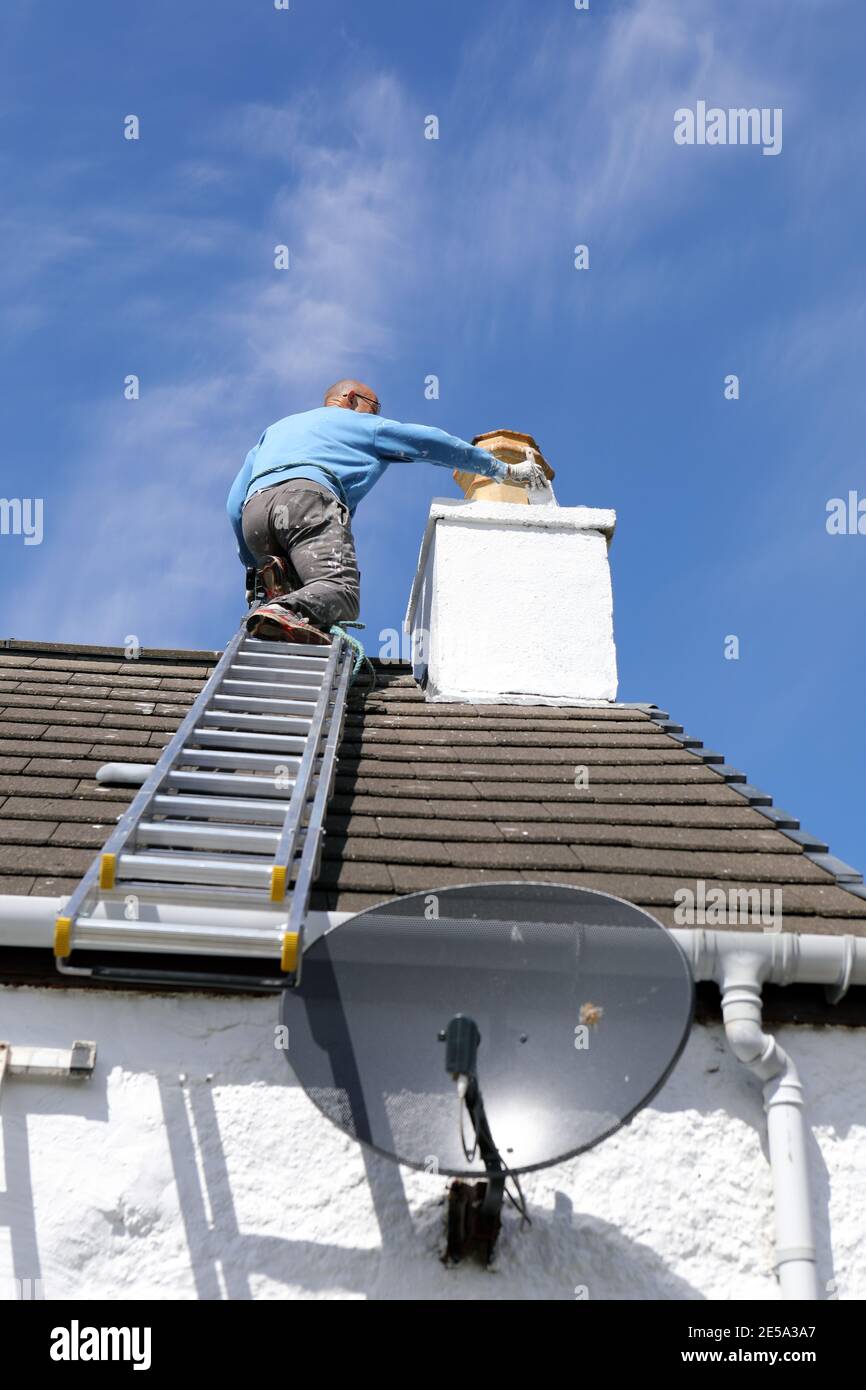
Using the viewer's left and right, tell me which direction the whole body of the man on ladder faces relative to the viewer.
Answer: facing away from the viewer and to the right of the viewer

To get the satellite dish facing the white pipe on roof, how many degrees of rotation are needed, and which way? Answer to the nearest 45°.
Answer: approximately 135° to its right

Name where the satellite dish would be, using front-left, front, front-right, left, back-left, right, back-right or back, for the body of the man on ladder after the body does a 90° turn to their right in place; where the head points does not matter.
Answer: front-right

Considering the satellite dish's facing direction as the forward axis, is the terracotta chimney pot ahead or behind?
behind

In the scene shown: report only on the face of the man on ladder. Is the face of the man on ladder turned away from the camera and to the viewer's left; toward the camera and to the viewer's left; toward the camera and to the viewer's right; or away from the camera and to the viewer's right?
away from the camera and to the viewer's right

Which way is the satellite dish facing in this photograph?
toward the camera
